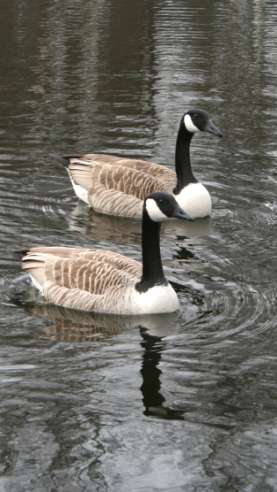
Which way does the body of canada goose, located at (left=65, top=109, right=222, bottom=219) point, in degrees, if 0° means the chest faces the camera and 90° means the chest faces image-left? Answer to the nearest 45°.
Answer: approximately 270°

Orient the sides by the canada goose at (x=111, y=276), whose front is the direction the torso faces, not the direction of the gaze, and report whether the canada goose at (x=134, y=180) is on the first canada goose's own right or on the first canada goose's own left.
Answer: on the first canada goose's own left

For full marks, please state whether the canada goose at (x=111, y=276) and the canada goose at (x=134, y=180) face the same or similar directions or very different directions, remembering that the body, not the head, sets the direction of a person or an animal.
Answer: same or similar directions

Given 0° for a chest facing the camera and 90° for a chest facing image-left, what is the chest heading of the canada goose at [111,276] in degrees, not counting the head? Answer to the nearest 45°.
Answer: approximately 270°

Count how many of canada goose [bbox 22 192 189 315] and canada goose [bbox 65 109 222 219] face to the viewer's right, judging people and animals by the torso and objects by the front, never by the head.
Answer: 2

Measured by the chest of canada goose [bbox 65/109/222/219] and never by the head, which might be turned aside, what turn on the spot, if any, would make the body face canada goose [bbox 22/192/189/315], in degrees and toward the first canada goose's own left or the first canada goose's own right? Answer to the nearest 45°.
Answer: approximately 90° to the first canada goose's own right
